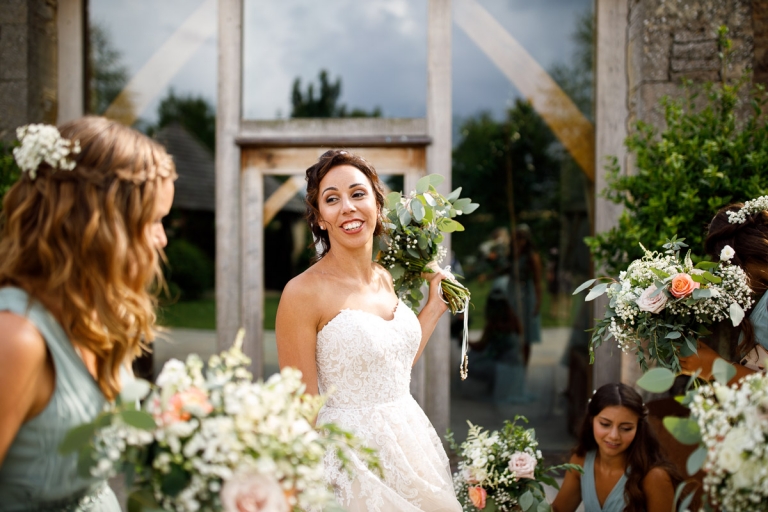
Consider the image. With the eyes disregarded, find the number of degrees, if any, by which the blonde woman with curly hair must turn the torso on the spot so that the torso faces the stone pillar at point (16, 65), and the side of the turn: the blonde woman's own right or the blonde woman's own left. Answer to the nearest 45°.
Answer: approximately 90° to the blonde woman's own left

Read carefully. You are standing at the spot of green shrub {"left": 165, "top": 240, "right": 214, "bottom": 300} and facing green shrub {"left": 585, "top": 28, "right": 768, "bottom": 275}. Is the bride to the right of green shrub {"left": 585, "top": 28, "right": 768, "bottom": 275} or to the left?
right

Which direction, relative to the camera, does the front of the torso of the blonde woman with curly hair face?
to the viewer's right

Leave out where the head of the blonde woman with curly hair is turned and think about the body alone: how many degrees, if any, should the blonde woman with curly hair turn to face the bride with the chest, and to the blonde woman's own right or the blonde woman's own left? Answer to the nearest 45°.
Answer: approximately 45° to the blonde woman's own left

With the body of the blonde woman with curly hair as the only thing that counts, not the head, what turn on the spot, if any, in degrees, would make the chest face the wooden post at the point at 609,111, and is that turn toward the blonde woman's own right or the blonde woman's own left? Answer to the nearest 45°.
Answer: approximately 45° to the blonde woman's own left

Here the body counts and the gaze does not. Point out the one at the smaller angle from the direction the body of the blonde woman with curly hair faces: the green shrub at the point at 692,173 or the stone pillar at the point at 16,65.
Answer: the green shrub
